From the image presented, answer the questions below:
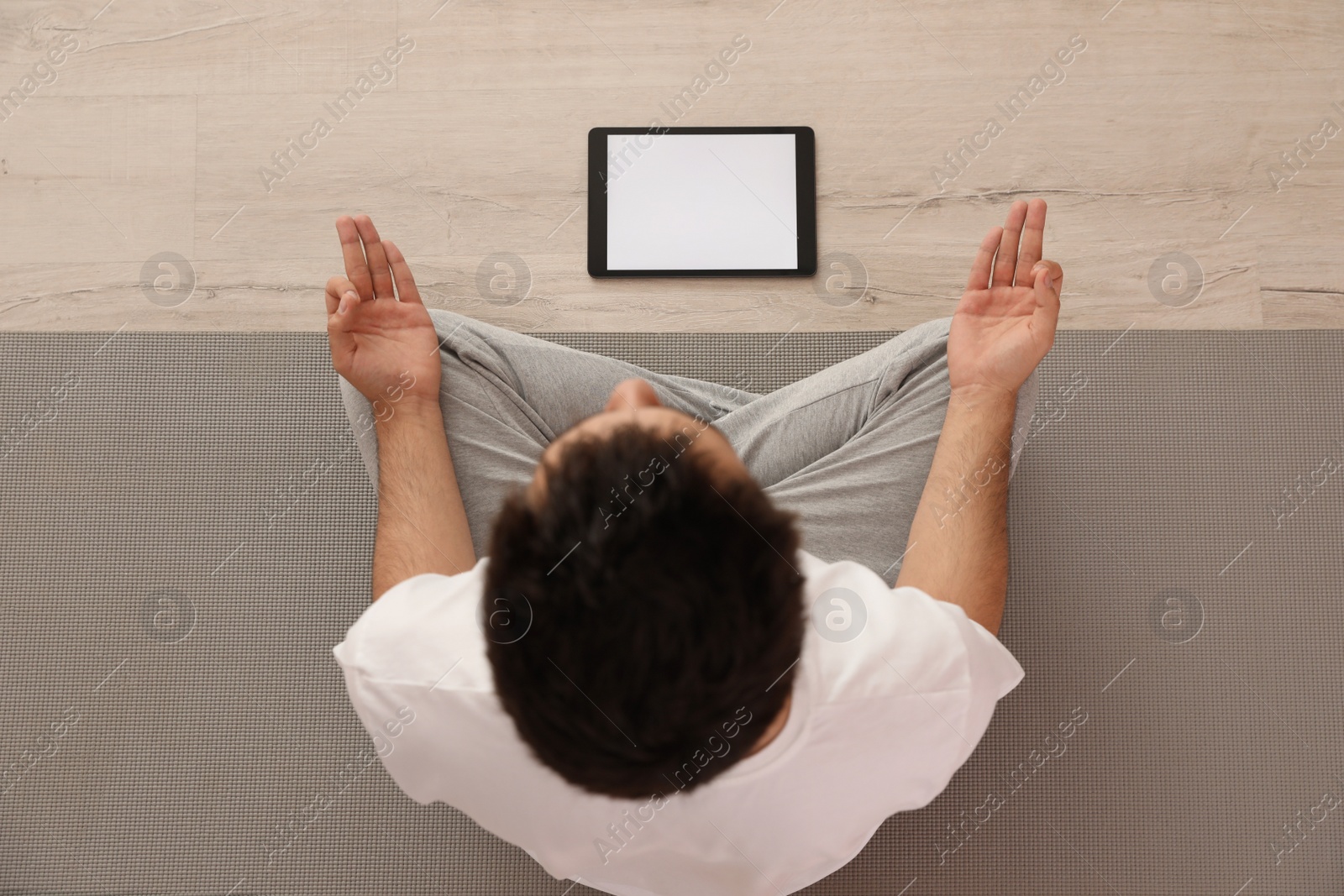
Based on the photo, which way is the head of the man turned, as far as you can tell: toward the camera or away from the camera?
away from the camera

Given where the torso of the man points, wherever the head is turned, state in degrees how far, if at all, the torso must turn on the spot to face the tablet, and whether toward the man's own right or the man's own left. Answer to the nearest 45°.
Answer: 0° — they already face it

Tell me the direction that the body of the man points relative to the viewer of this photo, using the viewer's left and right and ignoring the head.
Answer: facing away from the viewer
